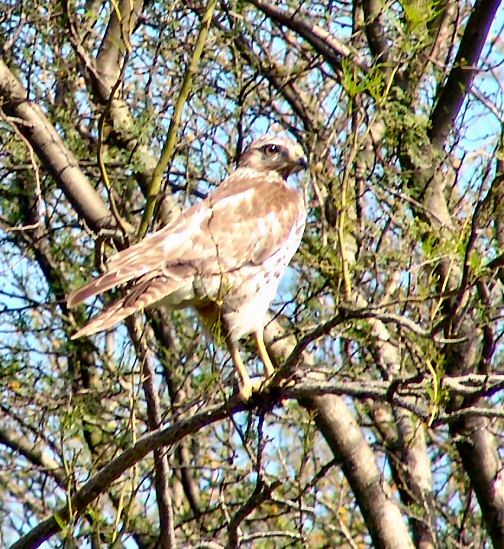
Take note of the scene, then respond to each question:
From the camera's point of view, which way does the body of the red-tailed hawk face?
to the viewer's right

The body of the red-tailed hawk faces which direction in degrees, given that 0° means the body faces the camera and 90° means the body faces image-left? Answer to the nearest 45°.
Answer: approximately 270°
